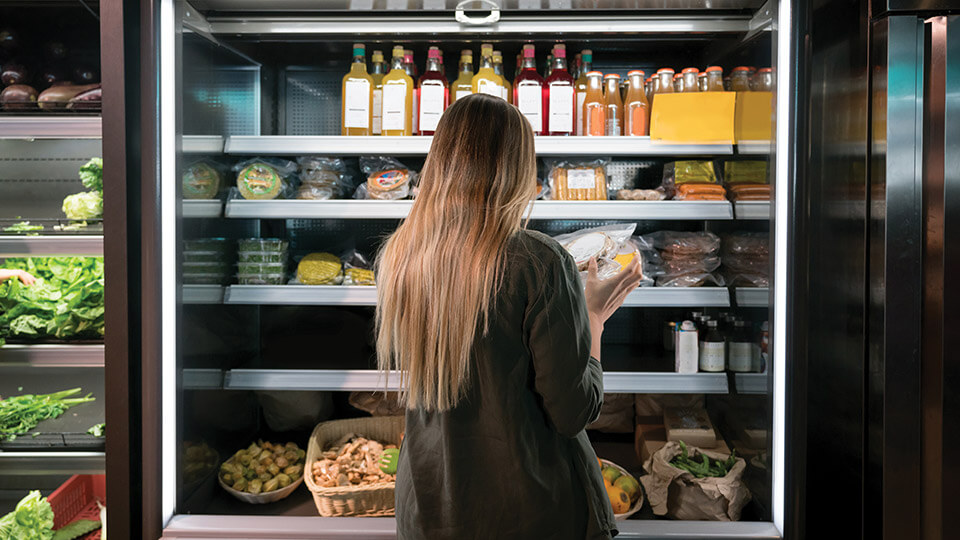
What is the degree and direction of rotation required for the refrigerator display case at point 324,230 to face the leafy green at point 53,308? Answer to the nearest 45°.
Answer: approximately 90° to its right

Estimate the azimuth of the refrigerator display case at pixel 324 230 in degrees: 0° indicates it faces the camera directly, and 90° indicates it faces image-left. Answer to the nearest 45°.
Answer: approximately 0°

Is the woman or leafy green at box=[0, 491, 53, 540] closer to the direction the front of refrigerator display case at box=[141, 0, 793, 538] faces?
the woman

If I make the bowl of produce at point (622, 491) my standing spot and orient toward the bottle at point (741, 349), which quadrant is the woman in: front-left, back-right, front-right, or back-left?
back-right

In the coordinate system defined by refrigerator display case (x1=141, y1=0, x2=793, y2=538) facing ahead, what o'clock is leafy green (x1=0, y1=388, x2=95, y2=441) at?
The leafy green is roughly at 3 o'clock from the refrigerator display case.

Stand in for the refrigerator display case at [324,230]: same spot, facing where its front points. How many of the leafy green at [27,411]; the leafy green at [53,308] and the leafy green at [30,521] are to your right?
3

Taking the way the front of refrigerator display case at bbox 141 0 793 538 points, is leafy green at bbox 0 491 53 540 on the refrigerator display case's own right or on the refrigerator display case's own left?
on the refrigerator display case's own right

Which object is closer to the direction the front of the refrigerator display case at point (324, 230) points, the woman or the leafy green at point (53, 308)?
the woman
